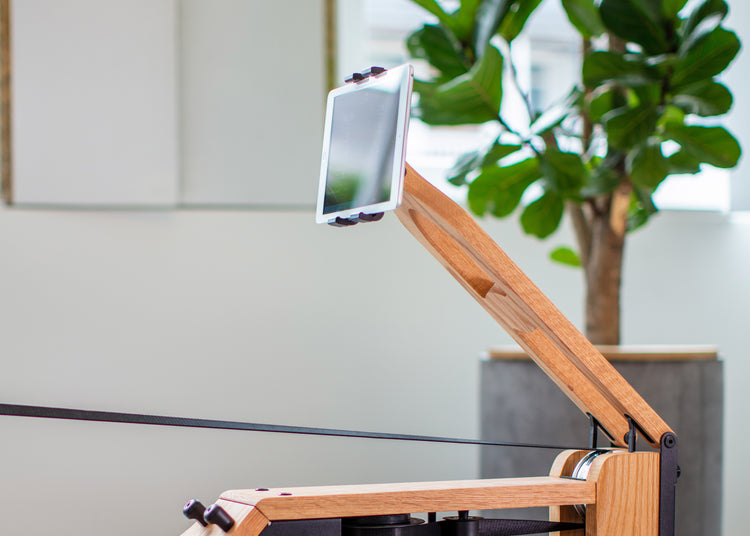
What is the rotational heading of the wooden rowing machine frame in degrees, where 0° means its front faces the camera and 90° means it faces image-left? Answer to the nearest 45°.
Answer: approximately 270°

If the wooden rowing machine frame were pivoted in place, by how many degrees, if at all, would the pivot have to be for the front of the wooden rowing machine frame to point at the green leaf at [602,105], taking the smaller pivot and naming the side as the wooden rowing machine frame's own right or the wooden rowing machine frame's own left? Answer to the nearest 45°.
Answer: approximately 90° to the wooden rowing machine frame's own left

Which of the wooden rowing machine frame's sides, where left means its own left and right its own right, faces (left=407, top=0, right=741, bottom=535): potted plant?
left

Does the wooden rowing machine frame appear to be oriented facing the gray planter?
no
